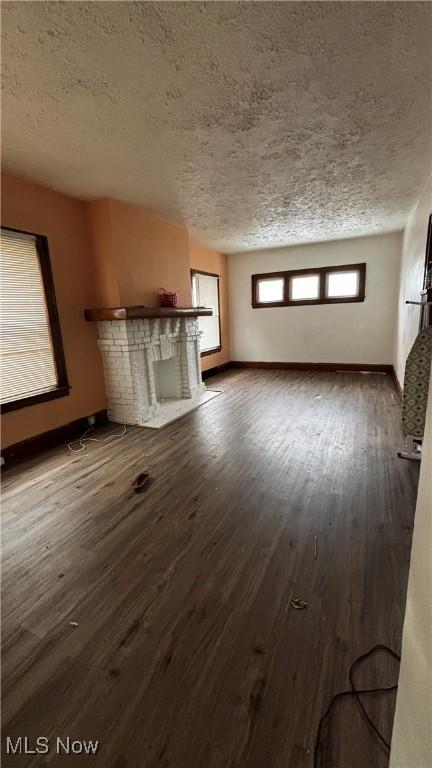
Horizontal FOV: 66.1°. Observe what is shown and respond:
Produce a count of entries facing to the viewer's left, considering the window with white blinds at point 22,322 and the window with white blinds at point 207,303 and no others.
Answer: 0

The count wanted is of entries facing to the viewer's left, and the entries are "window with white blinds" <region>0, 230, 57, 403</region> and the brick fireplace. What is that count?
0

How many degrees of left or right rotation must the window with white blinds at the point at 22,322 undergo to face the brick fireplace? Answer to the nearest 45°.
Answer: approximately 45° to its left

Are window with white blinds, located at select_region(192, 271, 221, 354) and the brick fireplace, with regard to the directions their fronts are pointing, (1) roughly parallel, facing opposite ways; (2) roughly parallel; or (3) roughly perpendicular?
roughly parallel

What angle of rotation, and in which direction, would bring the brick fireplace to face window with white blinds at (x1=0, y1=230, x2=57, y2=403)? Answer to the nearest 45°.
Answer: approximately 90° to its right

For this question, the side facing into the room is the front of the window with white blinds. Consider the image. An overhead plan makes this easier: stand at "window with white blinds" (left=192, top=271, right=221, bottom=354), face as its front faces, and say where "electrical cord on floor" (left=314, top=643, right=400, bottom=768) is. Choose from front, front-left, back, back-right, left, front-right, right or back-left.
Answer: front-right

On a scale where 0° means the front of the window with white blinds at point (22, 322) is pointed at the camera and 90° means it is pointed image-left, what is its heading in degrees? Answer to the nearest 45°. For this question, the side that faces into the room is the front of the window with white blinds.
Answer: approximately 315°

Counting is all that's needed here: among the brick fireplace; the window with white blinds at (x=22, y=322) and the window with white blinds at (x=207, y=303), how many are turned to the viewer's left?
0

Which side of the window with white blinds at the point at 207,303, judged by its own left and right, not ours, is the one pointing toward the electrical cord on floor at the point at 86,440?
right

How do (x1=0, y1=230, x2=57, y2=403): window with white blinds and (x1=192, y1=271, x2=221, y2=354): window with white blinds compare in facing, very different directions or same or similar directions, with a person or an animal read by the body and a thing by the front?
same or similar directions

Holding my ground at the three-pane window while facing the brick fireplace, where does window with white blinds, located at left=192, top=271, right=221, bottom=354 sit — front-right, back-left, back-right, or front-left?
front-right

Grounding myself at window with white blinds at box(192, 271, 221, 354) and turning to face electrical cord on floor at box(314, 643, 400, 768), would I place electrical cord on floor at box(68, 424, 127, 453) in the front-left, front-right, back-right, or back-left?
front-right

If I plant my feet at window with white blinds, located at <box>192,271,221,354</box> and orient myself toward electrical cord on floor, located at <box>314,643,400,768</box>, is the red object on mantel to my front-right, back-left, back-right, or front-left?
front-right

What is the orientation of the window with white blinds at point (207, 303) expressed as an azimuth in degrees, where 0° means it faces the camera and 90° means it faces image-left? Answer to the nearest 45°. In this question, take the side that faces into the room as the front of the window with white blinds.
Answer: approximately 315°

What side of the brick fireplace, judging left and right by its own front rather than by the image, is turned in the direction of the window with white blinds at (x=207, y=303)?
left
